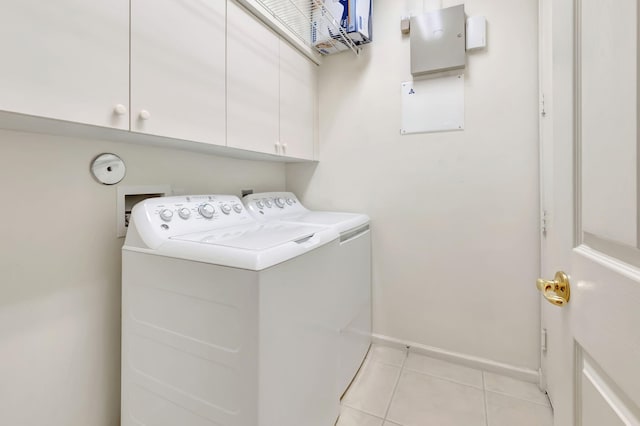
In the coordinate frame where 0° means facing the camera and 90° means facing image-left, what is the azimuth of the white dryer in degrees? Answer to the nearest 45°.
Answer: approximately 315°

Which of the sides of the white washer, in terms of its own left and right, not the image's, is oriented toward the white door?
front

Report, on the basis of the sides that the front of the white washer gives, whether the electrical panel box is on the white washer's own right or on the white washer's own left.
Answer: on the white washer's own left

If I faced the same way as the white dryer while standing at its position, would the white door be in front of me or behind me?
in front

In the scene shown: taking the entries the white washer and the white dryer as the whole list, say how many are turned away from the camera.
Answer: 0

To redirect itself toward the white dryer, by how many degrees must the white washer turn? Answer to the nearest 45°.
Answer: approximately 90° to its left

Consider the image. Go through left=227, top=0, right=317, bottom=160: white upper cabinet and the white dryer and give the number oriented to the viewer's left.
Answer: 0

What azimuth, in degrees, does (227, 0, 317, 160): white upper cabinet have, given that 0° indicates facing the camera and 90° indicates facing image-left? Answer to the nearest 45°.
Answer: approximately 315°

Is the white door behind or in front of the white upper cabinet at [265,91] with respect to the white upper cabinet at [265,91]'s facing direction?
in front

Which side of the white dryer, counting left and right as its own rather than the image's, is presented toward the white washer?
right
